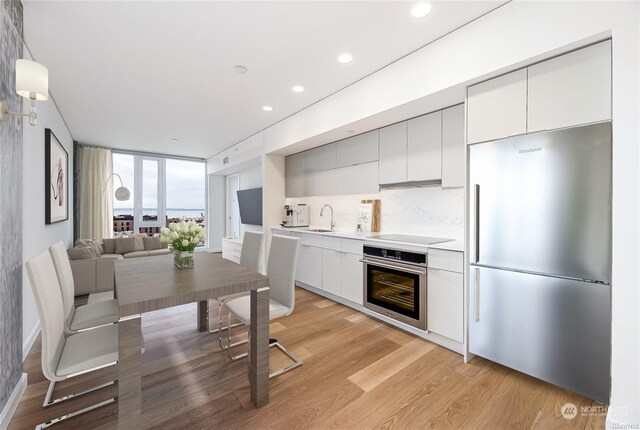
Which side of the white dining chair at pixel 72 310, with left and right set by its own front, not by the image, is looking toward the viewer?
right

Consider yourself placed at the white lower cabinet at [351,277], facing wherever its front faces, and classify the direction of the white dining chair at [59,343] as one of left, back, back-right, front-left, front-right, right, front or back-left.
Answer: front

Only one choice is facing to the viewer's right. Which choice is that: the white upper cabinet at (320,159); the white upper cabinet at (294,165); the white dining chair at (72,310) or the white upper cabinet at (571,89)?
the white dining chair

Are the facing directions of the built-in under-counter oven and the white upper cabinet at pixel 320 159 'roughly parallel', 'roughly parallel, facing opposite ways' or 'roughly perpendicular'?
roughly parallel

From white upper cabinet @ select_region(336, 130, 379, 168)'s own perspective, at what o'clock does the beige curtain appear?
The beige curtain is roughly at 2 o'clock from the white upper cabinet.

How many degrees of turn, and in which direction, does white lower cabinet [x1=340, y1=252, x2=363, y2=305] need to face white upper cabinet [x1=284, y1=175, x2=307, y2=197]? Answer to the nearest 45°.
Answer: approximately 90° to its right

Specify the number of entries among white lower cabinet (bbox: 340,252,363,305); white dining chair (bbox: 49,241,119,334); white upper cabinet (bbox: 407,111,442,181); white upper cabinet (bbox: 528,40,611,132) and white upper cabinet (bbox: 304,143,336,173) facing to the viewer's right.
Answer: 1

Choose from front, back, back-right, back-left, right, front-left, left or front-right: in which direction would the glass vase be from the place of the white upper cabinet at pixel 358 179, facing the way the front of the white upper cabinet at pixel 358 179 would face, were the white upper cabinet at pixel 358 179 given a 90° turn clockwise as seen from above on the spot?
left

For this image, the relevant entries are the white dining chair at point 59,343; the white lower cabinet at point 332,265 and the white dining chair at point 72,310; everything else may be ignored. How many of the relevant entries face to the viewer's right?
2

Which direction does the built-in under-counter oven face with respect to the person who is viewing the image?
facing the viewer and to the left of the viewer

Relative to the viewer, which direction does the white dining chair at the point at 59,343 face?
to the viewer's right

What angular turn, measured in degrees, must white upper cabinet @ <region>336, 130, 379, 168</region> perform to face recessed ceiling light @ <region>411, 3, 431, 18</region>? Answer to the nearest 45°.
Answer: approximately 45° to its left

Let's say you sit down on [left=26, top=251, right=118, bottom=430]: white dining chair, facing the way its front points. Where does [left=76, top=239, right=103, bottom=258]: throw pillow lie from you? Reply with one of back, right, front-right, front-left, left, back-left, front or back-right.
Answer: left

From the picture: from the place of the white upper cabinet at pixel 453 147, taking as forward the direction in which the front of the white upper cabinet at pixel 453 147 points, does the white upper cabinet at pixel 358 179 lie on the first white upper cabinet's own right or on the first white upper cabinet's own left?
on the first white upper cabinet's own right

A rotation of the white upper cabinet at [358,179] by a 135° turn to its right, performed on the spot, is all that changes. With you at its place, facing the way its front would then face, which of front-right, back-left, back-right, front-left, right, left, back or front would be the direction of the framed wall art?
left

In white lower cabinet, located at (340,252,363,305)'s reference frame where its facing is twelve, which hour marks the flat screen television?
The flat screen television is roughly at 3 o'clock from the white lower cabinet.
